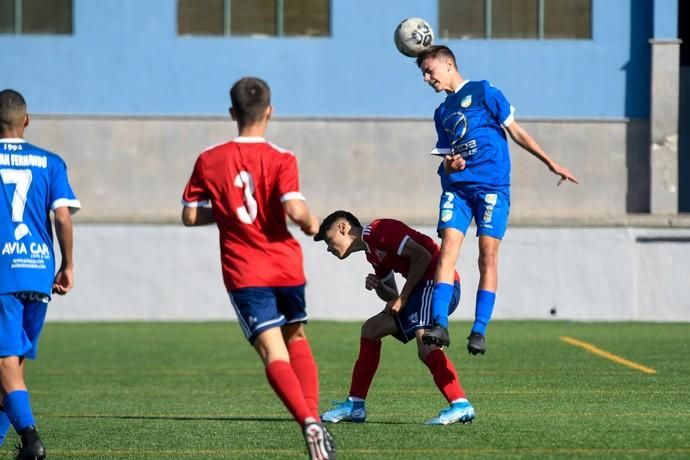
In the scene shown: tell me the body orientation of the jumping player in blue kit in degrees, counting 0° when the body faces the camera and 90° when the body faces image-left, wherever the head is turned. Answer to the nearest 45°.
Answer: approximately 45°

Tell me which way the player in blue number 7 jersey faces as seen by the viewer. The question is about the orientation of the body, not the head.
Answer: away from the camera

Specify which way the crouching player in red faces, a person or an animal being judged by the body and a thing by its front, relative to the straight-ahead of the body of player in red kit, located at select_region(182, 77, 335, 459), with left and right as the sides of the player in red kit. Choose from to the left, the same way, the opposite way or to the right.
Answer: to the left

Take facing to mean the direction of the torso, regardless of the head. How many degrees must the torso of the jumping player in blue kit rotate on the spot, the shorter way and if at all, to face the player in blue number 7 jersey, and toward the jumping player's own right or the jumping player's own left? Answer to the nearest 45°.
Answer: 0° — they already face them

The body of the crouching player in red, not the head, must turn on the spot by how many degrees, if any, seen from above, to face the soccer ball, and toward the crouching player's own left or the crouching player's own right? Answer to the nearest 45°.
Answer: approximately 90° to the crouching player's own right

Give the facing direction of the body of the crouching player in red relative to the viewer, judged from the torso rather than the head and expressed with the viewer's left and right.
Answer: facing to the left of the viewer

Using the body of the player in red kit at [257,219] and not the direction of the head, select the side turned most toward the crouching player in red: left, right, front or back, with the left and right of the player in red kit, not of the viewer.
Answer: front

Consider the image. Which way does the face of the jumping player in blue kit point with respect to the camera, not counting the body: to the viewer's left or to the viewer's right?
to the viewer's left

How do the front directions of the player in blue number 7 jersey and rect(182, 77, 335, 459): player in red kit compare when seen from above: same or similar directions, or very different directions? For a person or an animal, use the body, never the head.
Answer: same or similar directions

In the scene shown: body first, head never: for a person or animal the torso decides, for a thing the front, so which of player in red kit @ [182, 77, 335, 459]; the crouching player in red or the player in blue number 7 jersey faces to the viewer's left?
the crouching player in red

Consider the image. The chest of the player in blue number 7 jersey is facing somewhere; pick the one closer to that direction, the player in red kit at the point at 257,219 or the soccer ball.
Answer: the soccer ball

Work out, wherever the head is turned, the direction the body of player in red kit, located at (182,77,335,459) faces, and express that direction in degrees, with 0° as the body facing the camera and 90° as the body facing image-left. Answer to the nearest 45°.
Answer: approximately 180°

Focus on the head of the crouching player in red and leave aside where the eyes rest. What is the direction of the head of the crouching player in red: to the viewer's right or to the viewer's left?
to the viewer's left

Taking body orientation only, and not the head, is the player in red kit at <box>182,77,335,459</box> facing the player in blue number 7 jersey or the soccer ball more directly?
the soccer ball

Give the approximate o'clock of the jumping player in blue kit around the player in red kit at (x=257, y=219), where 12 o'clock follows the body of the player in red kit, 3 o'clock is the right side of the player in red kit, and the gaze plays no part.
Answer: The jumping player in blue kit is roughly at 1 o'clock from the player in red kit.
